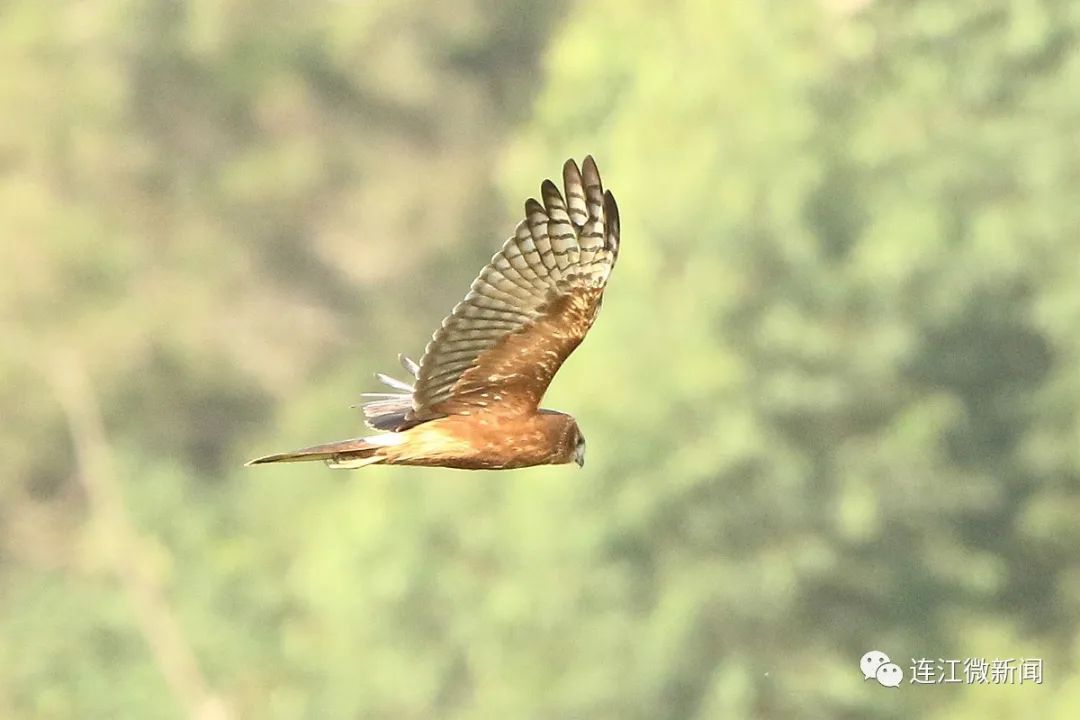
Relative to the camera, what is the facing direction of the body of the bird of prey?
to the viewer's right
